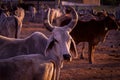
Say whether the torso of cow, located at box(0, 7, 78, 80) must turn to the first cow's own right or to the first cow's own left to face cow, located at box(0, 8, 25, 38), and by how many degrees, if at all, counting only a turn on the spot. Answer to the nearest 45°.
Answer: approximately 135° to the first cow's own left

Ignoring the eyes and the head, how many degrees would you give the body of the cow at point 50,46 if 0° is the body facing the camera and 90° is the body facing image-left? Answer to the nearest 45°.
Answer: approximately 315°

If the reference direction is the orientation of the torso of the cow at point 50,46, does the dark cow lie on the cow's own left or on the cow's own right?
on the cow's own left
